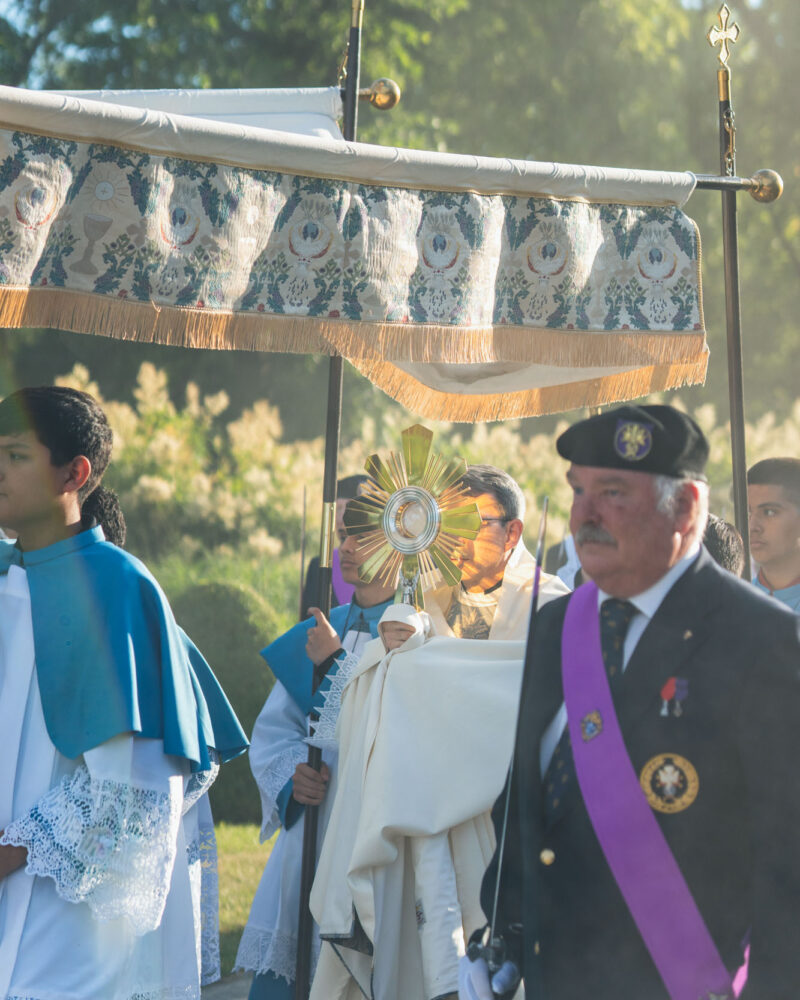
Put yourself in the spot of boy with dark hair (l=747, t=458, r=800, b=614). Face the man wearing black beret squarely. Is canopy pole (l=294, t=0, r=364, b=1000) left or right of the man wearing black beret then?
right

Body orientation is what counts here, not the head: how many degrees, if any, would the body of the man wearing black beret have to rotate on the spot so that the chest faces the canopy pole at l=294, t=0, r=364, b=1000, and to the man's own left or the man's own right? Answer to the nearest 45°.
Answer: approximately 90° to the man's own right

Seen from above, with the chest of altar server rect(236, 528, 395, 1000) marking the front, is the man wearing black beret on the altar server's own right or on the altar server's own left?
on the altar server's own left

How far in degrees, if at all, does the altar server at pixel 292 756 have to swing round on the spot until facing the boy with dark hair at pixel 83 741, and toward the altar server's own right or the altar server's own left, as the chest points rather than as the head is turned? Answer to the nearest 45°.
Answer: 0° — they already face them

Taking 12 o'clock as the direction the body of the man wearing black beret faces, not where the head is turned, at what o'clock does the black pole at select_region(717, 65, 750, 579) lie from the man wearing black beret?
The black pole is roughly at 5 o'clock from the man wearing black beret.
